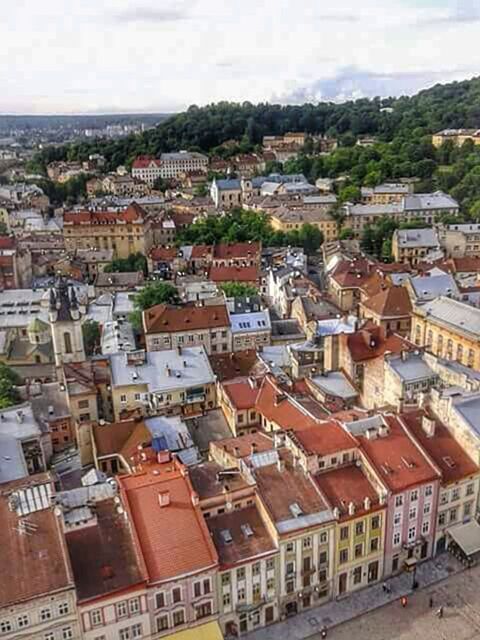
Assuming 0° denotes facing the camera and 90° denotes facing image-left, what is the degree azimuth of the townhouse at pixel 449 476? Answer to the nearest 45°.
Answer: approximately 315°

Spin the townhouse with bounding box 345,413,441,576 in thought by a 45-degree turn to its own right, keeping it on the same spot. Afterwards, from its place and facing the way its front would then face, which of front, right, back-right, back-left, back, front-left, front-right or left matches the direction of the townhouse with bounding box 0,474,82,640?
front-right

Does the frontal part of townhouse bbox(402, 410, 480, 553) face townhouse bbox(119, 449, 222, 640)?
no

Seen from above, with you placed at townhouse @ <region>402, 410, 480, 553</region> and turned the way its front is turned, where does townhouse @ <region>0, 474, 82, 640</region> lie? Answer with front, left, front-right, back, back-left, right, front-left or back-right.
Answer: right

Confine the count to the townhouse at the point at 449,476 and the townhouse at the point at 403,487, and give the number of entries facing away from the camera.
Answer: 0

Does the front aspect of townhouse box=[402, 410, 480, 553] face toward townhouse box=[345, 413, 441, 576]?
no

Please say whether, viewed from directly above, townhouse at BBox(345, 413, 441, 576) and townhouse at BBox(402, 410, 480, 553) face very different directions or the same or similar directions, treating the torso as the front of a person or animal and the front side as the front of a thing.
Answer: same or similar directions

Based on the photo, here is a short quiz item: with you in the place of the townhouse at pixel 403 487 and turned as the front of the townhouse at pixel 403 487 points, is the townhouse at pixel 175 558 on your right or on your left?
on your right
